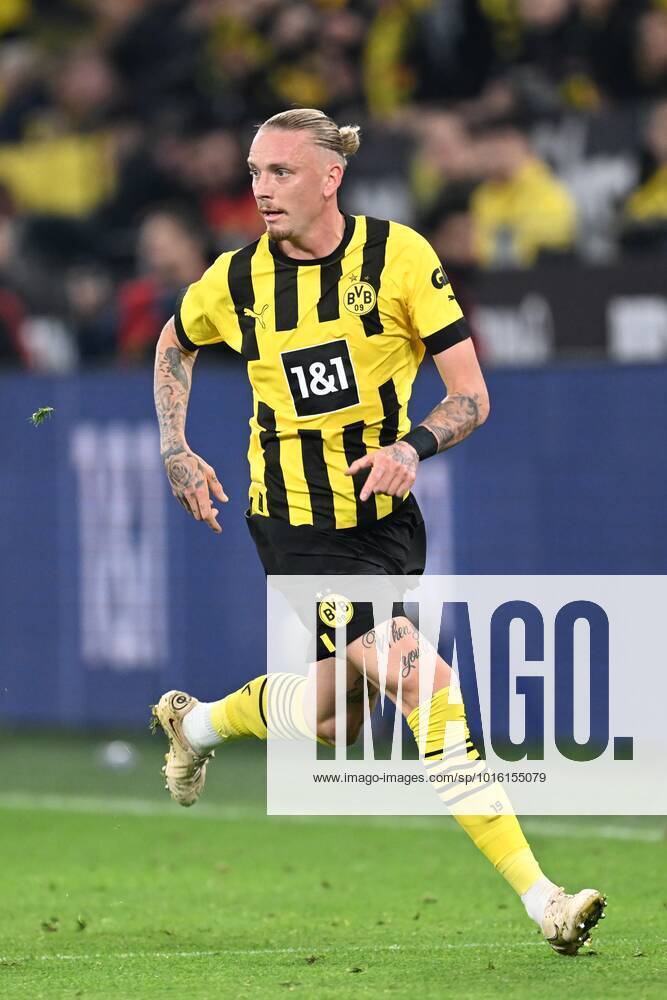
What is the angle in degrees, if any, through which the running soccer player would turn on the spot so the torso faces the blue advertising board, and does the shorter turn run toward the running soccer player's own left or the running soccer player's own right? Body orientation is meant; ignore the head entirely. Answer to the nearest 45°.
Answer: approximately 180°

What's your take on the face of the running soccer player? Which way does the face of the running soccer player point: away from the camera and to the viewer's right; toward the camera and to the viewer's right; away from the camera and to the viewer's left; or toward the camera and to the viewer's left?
toward the camera and to the viewer's left

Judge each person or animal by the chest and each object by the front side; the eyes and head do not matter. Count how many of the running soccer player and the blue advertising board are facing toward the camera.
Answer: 2

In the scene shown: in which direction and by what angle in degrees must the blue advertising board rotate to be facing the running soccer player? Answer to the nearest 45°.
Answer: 0° — it already faces them

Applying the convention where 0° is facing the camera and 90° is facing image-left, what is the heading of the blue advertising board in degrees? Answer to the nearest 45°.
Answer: approximately 0°

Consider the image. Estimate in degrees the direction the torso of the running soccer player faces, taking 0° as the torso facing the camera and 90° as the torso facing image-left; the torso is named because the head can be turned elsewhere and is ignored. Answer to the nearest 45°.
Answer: approximately 0°
